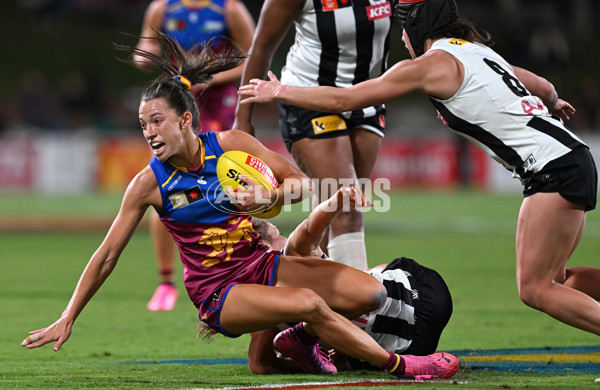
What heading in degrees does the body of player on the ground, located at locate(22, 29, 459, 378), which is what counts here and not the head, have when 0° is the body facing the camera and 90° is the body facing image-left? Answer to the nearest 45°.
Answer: approximately 0°
